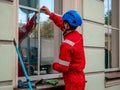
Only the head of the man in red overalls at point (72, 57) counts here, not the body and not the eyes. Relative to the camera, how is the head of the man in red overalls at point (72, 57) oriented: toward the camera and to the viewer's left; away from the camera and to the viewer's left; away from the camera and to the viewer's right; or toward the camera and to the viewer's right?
away from the camera and to the viewer's left

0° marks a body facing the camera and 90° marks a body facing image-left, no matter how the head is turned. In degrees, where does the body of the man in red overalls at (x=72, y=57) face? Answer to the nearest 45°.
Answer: approximately 135°

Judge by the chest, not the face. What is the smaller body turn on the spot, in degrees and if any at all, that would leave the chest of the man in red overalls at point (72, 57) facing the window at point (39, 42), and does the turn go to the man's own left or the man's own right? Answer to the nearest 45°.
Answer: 0° — they already face it

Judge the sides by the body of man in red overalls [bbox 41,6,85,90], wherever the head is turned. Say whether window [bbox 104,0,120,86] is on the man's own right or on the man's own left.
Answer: on the man's own right
